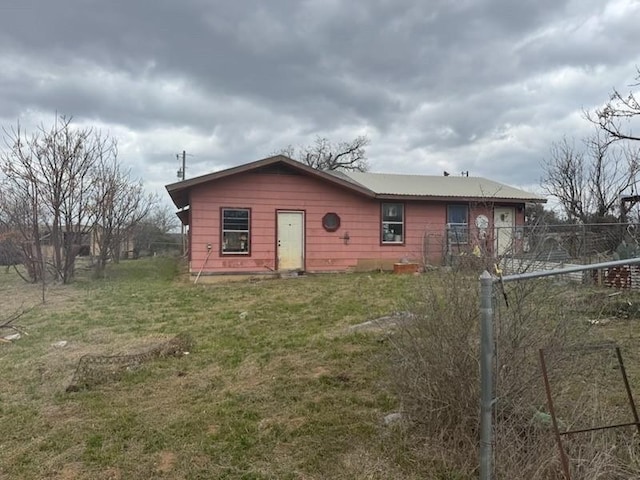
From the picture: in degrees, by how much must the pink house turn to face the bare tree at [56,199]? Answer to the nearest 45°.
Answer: approximately 90° to its right

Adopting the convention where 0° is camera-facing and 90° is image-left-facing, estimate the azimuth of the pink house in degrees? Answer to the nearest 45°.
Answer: approximately 0°

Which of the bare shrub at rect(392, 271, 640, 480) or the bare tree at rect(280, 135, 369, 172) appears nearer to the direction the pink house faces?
the bare shrub

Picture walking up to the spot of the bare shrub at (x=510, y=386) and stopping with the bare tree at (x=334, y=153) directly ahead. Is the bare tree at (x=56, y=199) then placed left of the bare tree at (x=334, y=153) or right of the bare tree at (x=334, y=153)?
left

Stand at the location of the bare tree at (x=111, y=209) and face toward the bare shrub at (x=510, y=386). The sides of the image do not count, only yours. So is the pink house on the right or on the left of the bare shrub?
left

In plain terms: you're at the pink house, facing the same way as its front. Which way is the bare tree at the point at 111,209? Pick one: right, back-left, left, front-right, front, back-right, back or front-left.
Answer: right

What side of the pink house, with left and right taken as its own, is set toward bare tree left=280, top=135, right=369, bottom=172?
back
